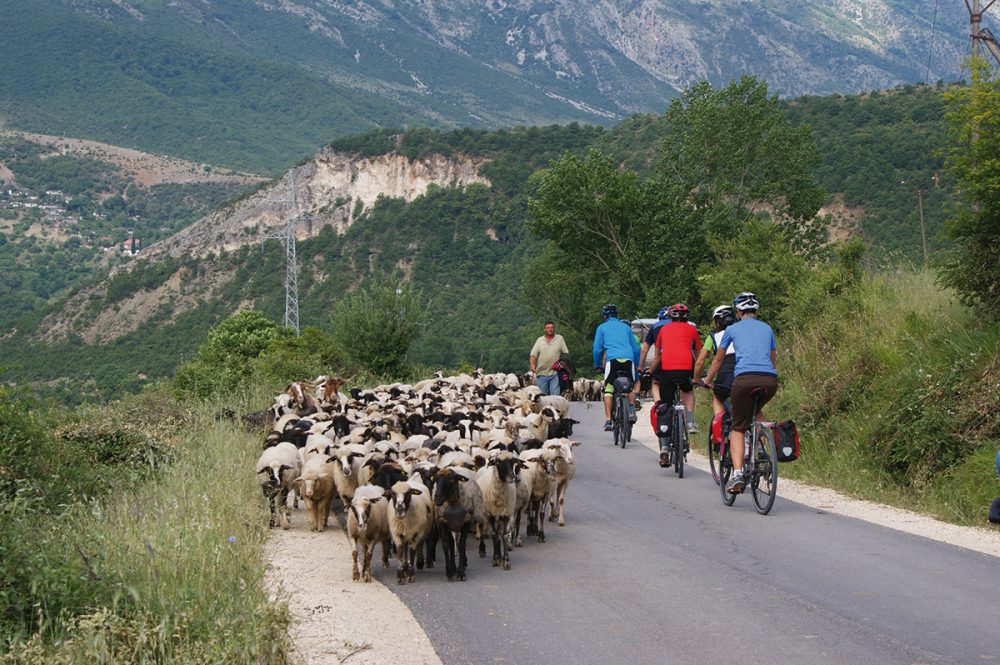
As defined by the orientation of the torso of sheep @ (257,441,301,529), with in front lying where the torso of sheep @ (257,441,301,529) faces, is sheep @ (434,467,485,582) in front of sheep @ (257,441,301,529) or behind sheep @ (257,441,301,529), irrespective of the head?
in front

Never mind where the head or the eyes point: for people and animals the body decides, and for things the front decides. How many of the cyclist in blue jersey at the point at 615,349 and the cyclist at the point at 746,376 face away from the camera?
2

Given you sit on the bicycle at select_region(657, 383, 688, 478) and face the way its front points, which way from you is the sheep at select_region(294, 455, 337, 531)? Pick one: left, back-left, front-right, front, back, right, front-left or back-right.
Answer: back-left

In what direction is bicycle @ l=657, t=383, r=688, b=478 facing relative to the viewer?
away from the camera

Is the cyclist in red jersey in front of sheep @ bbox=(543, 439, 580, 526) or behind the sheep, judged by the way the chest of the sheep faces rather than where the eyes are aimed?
behind

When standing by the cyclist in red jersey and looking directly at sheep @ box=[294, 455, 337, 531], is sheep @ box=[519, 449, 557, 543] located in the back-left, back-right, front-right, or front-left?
front-left

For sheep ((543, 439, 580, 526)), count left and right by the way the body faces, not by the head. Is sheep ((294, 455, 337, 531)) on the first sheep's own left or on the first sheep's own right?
on the first sheep's own right

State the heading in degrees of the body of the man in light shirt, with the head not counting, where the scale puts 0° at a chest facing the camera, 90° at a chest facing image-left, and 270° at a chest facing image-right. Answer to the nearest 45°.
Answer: approximately 0°

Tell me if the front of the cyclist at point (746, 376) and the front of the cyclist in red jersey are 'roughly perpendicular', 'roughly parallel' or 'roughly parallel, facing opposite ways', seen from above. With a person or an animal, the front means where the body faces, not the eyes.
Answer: roughly parallel

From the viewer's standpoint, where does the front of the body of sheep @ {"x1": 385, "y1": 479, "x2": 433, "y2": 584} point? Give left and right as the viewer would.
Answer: facing the viewer

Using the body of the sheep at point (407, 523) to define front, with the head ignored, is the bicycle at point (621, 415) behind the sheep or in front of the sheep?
behind

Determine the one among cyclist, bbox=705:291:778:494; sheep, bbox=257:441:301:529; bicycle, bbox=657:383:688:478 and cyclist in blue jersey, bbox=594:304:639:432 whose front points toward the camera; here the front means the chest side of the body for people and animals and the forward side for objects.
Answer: the sheep

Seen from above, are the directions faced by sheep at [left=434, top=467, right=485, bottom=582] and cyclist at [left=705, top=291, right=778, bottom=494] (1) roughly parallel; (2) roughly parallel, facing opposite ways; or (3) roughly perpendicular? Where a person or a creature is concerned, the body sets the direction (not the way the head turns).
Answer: roughly parallel, facing opposite ways

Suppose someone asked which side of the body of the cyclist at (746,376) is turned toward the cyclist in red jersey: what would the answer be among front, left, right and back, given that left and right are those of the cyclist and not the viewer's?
front

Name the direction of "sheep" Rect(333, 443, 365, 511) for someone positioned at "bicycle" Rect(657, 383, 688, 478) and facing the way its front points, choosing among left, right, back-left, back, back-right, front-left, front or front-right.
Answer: back-left

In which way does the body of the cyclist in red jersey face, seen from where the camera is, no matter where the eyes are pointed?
away from the camera

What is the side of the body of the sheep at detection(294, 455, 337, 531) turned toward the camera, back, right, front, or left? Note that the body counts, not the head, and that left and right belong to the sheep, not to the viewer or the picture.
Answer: front
